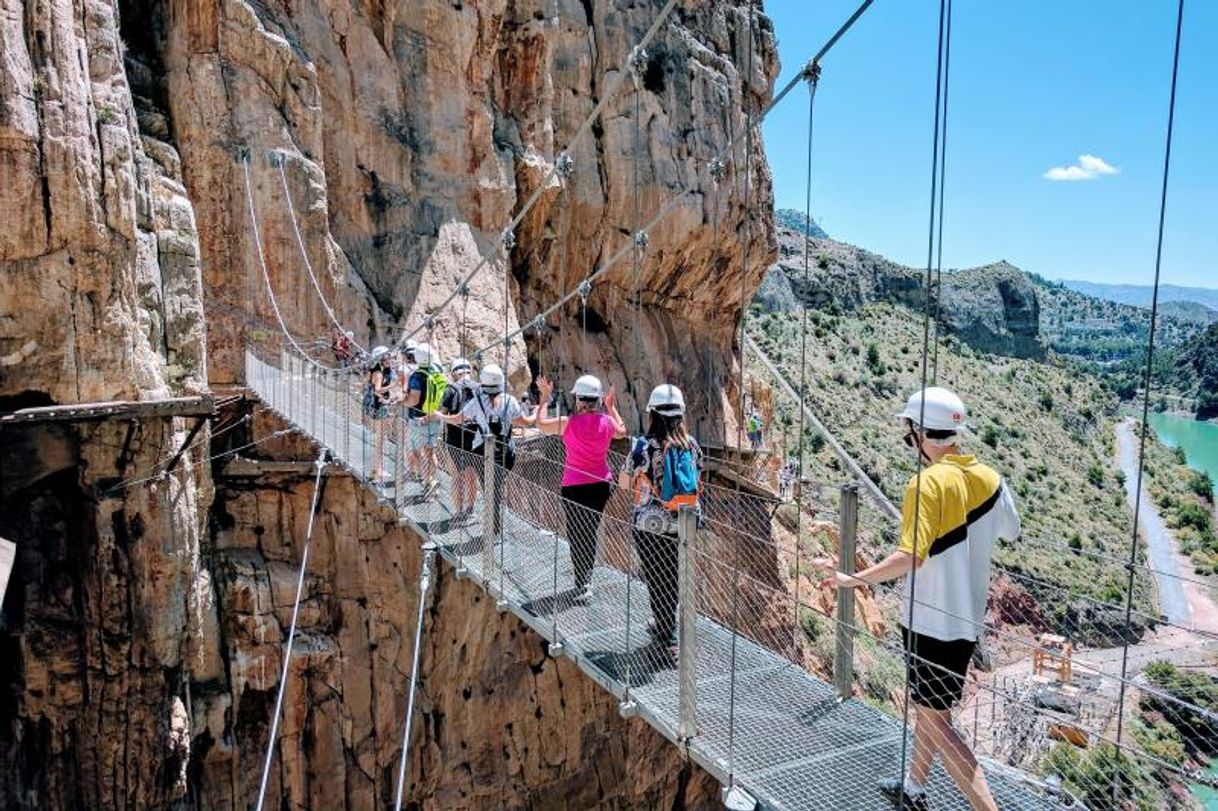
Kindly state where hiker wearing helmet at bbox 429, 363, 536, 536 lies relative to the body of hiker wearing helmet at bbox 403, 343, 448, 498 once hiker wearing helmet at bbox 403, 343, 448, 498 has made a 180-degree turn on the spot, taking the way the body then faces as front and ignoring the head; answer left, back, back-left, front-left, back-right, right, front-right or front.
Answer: front

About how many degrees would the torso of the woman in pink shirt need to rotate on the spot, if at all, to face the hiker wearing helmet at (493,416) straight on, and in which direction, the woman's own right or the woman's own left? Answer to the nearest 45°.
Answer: approximately 45° to the woman's own left

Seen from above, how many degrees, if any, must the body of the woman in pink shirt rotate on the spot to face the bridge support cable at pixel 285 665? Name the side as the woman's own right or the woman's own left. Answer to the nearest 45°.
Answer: approximately 45° to the woman's own left

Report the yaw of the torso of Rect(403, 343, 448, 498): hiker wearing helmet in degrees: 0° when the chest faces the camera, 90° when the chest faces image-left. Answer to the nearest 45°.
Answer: approximately 135°

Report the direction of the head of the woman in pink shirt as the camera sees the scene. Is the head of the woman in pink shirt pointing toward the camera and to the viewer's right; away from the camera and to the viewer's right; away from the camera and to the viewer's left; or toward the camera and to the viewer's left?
away from the camera and to the viewer's left

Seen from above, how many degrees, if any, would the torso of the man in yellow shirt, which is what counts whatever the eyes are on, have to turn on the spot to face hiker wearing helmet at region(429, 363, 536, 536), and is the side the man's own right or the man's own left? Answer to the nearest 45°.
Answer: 0° — they already face them

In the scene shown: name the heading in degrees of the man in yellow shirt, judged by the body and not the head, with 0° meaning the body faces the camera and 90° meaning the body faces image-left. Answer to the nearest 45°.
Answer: approximately 135°

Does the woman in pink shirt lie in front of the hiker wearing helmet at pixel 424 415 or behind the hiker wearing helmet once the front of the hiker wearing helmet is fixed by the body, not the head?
behind

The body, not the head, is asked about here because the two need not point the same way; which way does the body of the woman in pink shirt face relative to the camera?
away from the camera

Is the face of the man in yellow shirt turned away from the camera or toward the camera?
away from the camera

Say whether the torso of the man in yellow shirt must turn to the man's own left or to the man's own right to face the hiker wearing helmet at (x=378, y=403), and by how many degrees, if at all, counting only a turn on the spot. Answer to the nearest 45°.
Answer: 0° — they already face them
